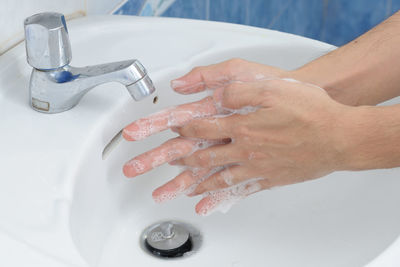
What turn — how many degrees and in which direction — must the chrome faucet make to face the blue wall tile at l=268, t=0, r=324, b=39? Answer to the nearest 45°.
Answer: approximately 45° to its left

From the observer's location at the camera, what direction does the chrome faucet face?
facing to the right of the viewer

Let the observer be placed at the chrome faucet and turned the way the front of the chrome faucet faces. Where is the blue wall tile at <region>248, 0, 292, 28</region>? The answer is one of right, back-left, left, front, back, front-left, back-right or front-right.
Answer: front-left
